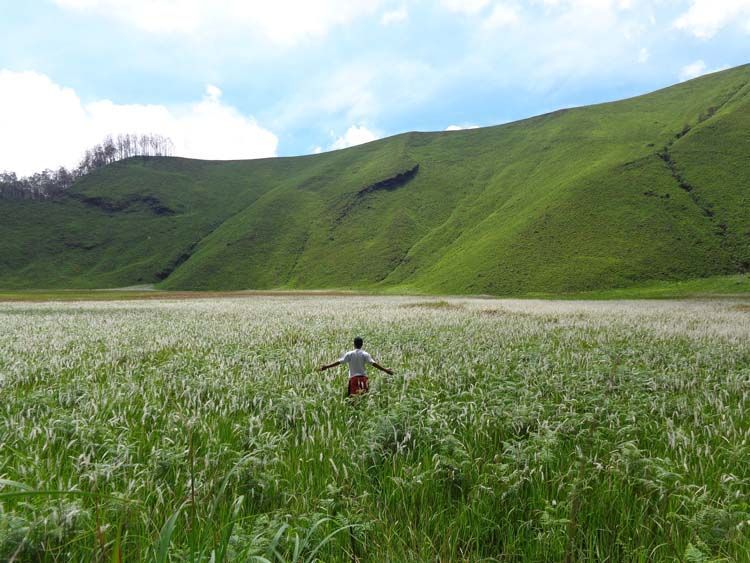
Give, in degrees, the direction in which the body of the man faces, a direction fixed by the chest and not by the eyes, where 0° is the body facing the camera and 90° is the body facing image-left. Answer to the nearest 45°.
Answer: approximately 180°
